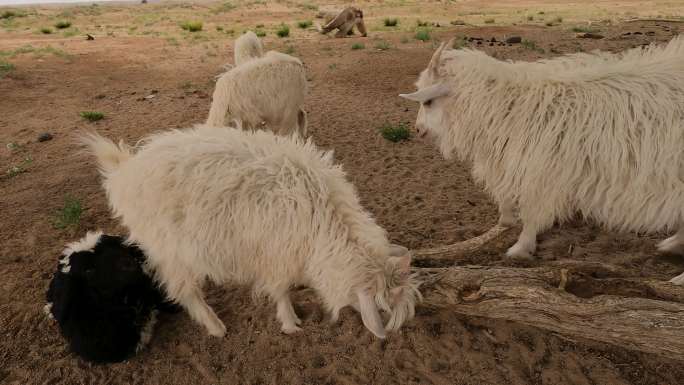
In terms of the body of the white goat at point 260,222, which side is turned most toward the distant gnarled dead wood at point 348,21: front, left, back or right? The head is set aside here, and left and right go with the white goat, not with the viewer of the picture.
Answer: left

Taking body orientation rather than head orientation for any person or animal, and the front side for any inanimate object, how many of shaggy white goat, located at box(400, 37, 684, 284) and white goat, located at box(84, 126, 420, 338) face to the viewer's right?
1

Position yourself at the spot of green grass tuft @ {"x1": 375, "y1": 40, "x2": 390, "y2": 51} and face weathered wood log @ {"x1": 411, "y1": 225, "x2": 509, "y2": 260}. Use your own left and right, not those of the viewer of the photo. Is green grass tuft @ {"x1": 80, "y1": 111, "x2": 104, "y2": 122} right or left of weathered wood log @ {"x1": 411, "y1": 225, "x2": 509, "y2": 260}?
right

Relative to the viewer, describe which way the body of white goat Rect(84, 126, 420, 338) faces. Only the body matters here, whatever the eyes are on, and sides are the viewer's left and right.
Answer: facing to the right of the viewer

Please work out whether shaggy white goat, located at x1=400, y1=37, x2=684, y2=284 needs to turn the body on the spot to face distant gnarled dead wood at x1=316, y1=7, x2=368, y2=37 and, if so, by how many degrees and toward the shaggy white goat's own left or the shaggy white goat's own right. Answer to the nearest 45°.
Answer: approximately 45° to the shaggy white goat's own right

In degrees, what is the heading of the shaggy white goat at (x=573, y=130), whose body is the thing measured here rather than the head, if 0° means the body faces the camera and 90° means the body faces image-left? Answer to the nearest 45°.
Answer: approximately 90°

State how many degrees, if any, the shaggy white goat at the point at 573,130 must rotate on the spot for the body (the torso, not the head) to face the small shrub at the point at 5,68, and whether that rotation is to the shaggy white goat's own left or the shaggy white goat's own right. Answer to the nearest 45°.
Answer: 0° — it already faces it

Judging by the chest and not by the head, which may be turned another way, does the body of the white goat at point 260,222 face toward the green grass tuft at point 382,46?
no

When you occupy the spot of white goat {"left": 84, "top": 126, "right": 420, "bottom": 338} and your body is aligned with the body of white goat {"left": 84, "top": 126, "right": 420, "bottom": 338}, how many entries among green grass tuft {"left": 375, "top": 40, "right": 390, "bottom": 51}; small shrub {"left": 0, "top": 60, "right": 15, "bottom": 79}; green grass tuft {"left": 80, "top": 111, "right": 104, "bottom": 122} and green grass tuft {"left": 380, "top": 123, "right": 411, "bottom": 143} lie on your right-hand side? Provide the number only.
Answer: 0

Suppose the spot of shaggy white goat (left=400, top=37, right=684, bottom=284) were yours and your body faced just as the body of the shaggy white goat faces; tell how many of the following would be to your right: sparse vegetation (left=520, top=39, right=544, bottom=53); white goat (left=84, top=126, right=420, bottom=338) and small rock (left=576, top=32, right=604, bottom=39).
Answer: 2

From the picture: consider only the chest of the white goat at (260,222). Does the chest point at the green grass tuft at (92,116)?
no

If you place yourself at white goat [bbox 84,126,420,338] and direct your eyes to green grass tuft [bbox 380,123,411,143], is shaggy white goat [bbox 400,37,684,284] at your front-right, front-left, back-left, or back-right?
front-right

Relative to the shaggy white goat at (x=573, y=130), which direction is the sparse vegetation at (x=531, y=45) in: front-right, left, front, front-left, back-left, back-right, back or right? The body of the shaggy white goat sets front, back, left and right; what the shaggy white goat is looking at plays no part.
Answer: right

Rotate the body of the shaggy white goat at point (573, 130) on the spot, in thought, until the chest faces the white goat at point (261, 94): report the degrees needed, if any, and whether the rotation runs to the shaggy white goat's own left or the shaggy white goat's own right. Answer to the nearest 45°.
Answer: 0° — it already faces it

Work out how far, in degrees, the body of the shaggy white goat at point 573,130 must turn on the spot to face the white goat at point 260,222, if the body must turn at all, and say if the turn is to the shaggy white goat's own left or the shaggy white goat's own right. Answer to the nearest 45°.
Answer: approximately 45° to the shaggy white goat's own left

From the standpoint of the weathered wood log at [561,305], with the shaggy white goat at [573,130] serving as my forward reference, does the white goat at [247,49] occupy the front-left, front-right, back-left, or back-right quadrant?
front-left
